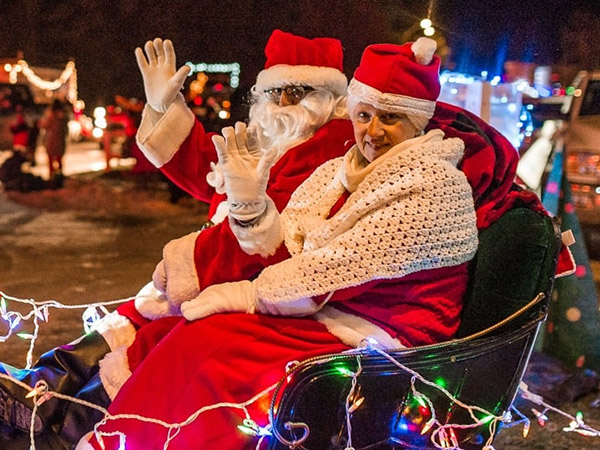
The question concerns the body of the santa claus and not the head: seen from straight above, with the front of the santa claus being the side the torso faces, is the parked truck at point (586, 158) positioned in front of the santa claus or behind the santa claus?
behind

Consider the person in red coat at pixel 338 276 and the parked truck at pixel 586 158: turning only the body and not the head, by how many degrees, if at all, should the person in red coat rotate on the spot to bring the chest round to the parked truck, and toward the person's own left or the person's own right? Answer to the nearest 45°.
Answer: approximately 180°

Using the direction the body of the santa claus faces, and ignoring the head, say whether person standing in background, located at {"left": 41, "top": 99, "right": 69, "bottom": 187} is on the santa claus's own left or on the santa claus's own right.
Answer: on the santa claus's own right

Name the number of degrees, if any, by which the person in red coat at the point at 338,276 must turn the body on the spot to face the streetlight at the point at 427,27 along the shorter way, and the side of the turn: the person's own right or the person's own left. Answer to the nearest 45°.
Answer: approximately 135° to the person's own right

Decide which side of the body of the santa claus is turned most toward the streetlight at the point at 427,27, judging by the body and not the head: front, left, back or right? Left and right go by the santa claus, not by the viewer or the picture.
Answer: back

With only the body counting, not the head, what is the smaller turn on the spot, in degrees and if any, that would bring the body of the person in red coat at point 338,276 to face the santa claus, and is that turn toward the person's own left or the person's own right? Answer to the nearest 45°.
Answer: approximately 90° to the person's own right

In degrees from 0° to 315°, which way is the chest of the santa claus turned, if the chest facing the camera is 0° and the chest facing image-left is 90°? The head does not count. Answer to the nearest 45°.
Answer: approximately 45°
